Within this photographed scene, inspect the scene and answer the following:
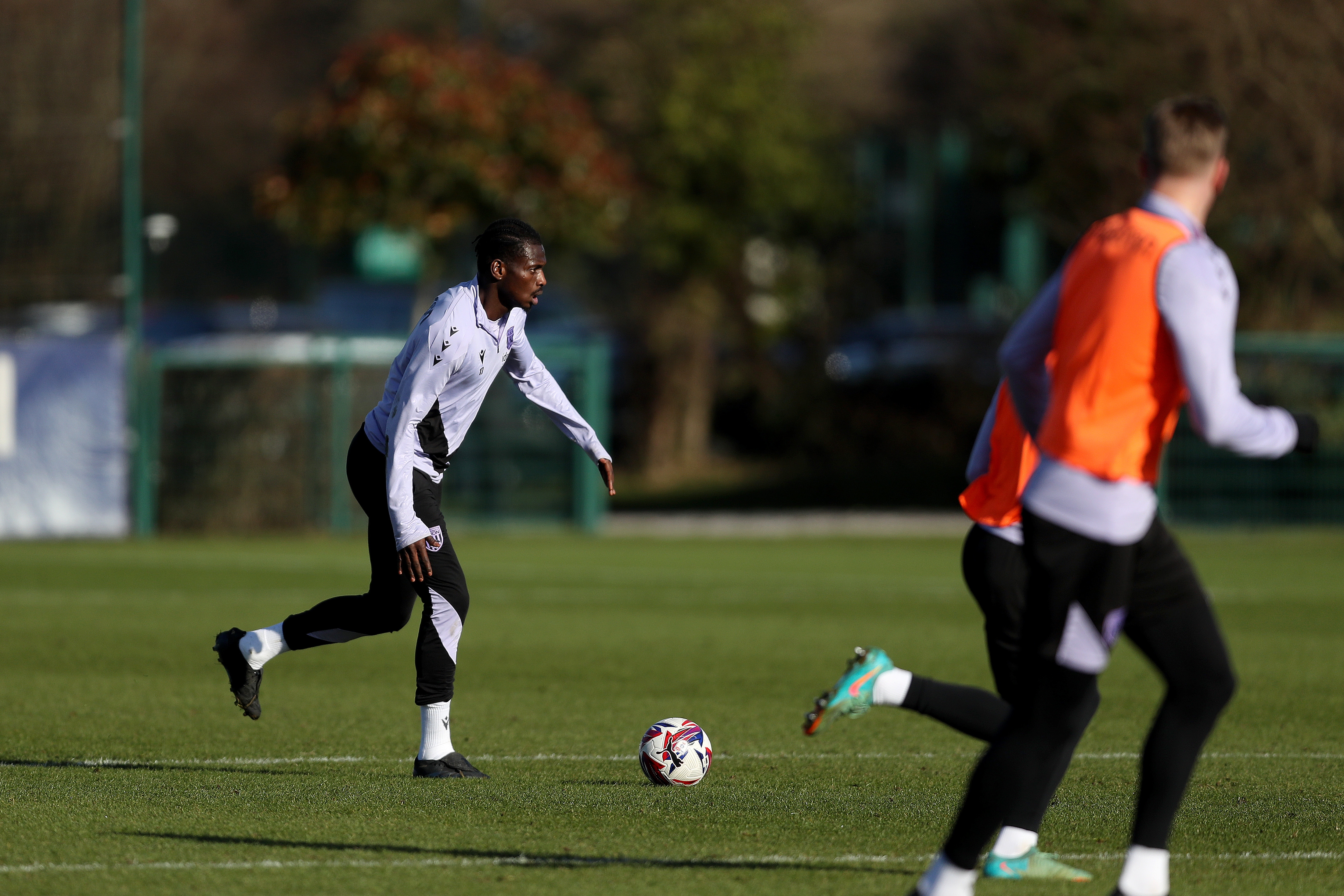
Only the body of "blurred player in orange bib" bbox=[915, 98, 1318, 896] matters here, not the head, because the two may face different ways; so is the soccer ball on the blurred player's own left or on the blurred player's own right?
on the blurred player's own left

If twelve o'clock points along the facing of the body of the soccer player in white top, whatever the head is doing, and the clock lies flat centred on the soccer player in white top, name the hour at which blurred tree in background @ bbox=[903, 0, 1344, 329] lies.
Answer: The blurred tree in background is roughly at 10 o'clock from the soccer player in white top.

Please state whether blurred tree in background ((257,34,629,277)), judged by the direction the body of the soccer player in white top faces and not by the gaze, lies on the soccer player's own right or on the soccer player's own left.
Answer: on the soccer player's own left

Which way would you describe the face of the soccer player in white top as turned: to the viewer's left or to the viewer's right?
to the viewer's right

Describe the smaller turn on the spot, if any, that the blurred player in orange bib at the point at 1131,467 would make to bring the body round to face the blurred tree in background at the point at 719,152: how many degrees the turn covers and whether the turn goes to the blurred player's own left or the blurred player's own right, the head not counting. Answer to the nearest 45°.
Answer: approximately 45° to the blurred player's own left

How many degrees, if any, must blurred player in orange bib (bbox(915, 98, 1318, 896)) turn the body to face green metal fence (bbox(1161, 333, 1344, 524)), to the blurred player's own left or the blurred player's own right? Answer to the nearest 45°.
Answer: approximately 45° to the blurred player's own left

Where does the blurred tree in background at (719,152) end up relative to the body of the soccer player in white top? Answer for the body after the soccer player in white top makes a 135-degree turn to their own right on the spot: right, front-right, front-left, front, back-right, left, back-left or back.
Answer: back-right

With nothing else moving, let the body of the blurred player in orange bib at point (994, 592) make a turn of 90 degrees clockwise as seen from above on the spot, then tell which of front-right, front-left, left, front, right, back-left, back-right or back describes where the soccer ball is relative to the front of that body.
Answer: back-right

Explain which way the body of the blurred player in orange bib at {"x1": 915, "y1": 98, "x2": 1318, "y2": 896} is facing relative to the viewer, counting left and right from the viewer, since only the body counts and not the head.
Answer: facing away from the viewer and to the right of the viewer

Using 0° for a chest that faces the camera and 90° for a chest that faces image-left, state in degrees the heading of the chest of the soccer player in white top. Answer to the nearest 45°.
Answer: approximately 270°
